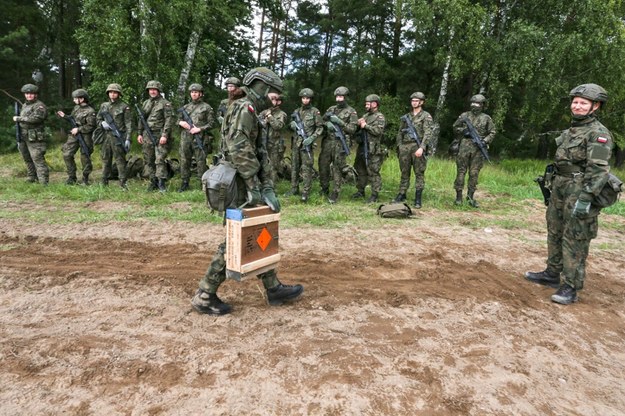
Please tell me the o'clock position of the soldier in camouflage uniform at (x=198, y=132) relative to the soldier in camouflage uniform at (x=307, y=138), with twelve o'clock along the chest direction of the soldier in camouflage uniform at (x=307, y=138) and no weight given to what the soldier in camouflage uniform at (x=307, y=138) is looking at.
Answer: the soldier in camouflage uniform at (x=198, y=132) is roughly at 2 o'clock from the soldier in camouflage uniform at (x=307, y=138).

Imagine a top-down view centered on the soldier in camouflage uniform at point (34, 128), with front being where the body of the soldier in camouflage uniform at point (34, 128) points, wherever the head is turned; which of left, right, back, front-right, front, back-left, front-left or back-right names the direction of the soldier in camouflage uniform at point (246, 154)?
front-left

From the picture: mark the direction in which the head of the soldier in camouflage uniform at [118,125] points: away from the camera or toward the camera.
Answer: toward the camera

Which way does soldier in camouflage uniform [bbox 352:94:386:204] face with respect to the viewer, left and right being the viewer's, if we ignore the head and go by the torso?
facing the viewer and to the left of the viewer

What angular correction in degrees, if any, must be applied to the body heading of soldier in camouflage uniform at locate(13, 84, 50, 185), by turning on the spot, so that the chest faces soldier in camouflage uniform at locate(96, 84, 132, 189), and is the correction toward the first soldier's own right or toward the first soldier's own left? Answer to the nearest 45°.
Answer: approximately 90° to the first soldier's own left

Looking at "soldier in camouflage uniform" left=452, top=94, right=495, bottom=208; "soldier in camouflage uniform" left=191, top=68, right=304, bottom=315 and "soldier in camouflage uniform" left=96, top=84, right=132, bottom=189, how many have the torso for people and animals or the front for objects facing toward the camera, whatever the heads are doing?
2

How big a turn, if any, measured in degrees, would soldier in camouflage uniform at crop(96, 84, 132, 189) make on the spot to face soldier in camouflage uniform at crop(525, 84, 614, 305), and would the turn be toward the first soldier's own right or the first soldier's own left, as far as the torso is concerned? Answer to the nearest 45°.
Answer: approximately 45° to the first soldier's own left

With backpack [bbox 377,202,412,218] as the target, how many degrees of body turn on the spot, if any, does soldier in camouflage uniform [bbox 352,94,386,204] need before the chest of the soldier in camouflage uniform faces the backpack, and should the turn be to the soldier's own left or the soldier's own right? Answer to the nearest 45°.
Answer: approximately 45° to the soldier's own left

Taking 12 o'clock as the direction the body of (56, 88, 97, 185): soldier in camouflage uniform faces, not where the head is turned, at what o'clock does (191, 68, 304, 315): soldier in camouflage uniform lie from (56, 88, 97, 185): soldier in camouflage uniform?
(191, 68, 304, 315): soldier in camouflage uniform is roughly at 10 o'clock from (56, 88, 97, 185): soldier in camouflage uniform.

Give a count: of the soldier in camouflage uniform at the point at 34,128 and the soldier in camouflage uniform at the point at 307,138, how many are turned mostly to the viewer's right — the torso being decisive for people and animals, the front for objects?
0

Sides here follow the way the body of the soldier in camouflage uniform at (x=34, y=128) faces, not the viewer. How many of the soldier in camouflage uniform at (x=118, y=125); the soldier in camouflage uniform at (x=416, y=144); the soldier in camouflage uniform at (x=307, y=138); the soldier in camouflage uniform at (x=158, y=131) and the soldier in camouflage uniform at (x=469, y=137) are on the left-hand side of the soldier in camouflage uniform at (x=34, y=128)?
5

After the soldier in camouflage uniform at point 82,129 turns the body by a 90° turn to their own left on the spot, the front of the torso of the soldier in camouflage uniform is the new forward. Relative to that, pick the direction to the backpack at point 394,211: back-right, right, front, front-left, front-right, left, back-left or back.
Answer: front

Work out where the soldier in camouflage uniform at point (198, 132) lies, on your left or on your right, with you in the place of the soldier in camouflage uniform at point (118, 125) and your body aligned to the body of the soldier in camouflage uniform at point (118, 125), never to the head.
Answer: on your left

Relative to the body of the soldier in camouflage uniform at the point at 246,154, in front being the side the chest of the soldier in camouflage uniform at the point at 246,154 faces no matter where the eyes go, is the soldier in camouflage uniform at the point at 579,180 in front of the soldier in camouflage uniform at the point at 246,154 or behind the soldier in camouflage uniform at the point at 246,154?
in front

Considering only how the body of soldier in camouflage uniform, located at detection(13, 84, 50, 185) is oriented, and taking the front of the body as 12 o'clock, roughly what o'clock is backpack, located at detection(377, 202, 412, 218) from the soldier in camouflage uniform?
The backpack is roughly at 9 o'clock from the soldier in camouflage uniform.

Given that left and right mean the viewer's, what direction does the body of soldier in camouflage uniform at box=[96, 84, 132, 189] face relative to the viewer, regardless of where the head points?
facing the viewer
